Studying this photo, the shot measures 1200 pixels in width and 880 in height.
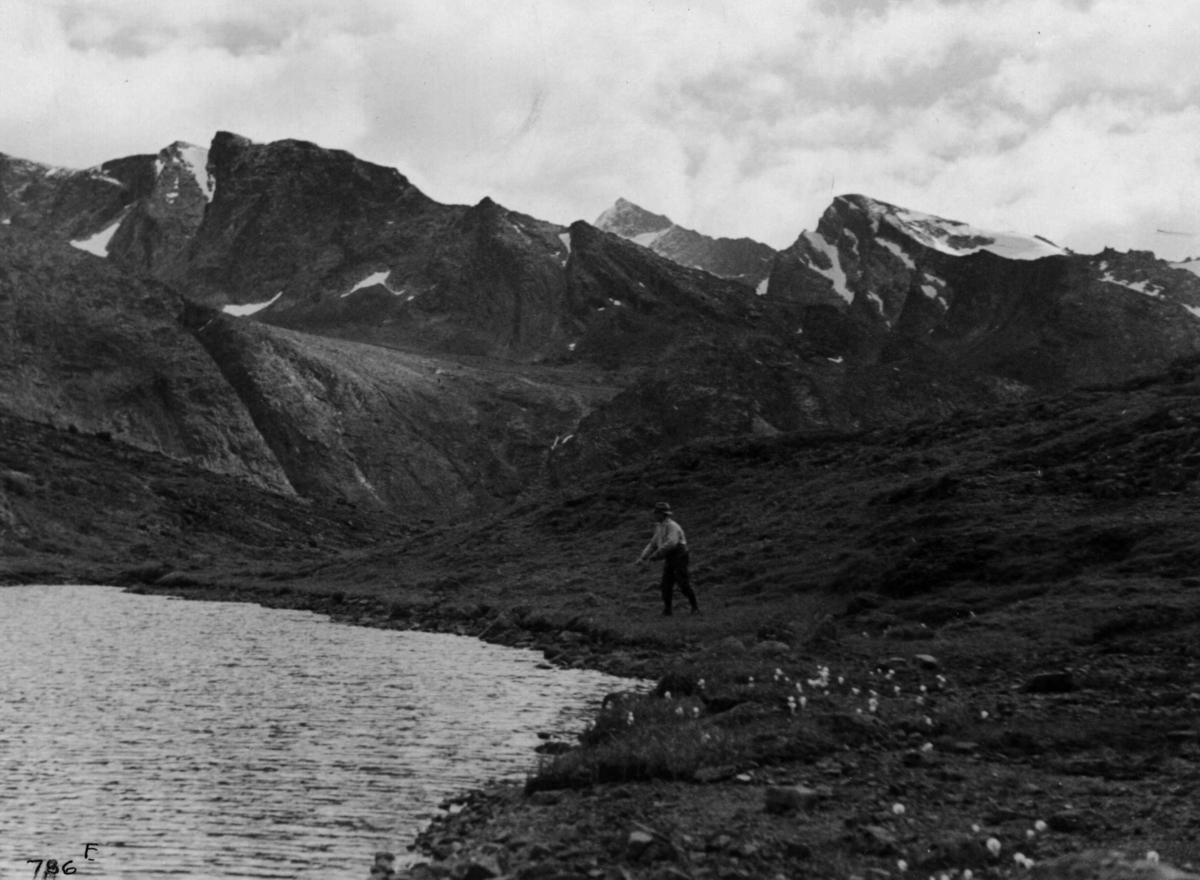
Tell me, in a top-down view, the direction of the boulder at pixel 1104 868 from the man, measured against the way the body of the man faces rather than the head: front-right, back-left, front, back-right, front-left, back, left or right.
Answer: left

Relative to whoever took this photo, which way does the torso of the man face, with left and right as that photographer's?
facing to the left of the viewer

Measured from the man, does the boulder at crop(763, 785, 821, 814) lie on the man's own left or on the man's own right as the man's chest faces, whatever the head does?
on the man's own left

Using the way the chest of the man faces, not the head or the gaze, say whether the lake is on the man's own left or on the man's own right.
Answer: on the man's own left
